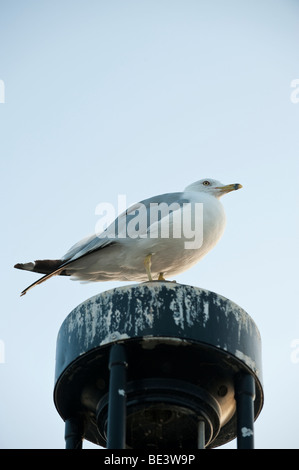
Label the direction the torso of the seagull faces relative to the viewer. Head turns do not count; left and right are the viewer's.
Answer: facing to the right of the viewer
